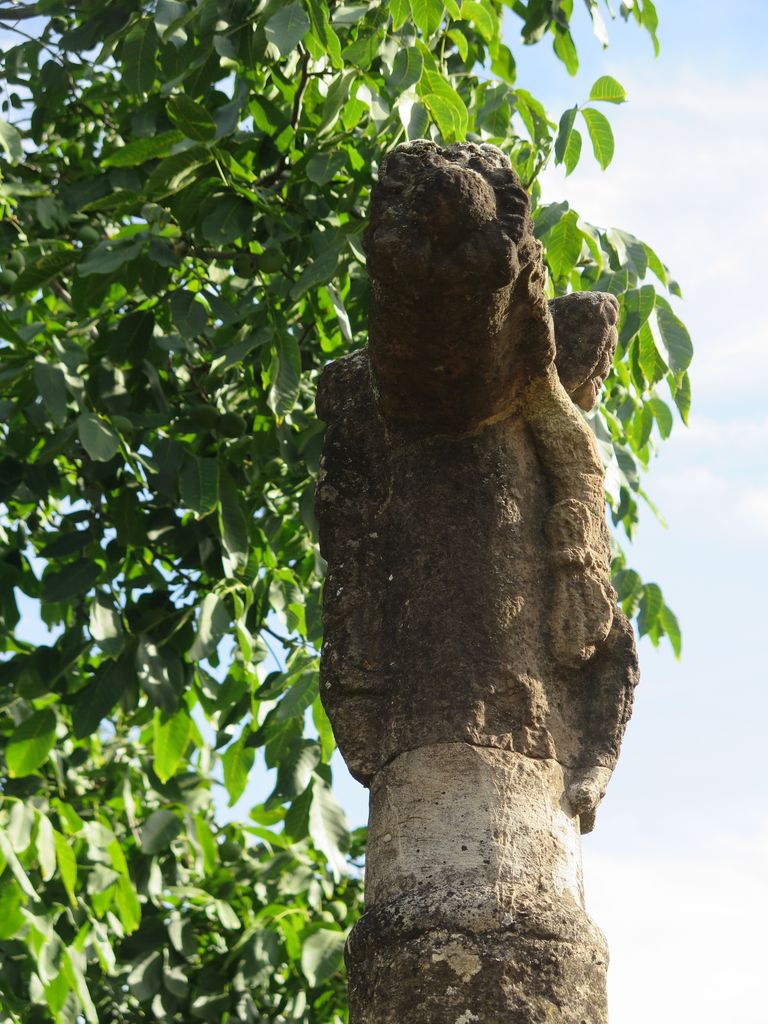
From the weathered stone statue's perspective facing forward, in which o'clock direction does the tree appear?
The tree is roughly at 5 o'clock from the weathered stone statue.

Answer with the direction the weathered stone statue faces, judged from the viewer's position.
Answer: facing the viewer
